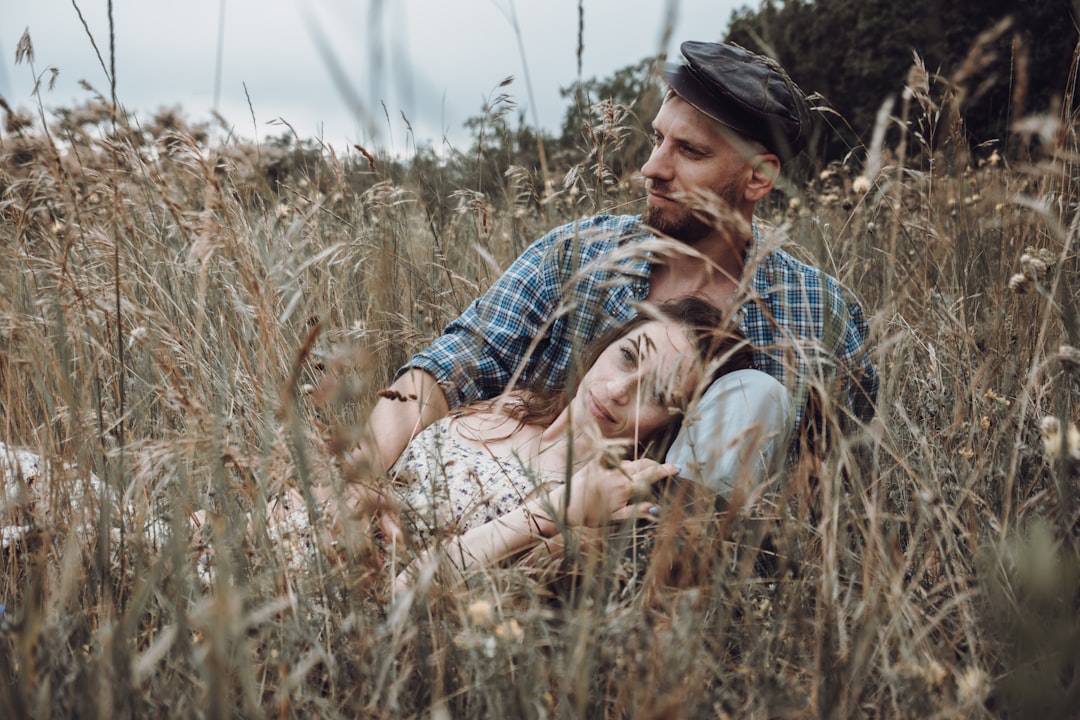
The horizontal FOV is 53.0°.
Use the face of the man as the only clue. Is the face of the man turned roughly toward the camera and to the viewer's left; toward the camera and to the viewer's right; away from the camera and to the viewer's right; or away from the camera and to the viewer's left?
toward the camera and to the viewer's left

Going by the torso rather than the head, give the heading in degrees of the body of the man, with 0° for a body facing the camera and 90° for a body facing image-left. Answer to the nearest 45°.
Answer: approximately 0°
